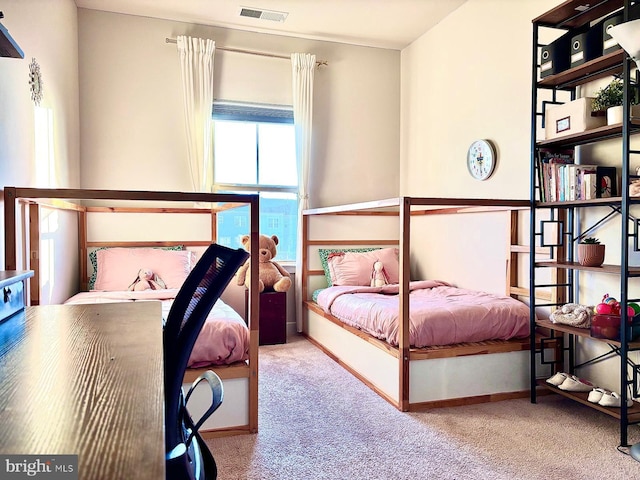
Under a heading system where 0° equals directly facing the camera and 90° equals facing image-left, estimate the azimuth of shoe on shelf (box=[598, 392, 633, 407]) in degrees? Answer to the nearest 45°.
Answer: approximately 90°

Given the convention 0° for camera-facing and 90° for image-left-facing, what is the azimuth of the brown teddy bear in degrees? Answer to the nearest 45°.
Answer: approximately 0°

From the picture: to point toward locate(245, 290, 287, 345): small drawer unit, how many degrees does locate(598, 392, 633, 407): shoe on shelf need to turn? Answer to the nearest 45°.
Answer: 0° — it already faces it

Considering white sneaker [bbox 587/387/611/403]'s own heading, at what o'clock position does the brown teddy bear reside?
The brown teddy bear is roughly at 2 o'clock from the white sneaker.

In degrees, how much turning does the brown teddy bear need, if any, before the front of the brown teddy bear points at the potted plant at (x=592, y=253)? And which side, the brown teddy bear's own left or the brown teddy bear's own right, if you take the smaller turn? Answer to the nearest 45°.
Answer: approximately 45° to the brown teddy bear's own left

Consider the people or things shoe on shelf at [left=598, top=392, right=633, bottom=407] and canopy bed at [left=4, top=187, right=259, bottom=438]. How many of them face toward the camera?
1
